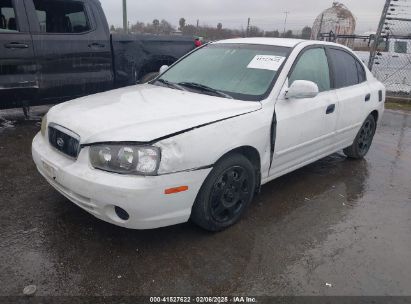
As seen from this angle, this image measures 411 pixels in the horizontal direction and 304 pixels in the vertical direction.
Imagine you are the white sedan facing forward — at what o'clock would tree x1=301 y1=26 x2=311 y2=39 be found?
The tree is roughly at 5 o'clock from the white sedan.

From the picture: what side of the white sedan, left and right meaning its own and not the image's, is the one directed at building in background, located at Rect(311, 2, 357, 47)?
back

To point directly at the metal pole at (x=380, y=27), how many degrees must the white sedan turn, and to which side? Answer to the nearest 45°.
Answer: approximately 180°

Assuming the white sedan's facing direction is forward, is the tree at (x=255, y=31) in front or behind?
behind

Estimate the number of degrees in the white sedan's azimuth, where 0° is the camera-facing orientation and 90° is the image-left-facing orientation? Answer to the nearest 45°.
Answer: approximately 45°

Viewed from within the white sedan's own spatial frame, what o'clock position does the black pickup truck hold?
The black pickup truck is roughly at 3 o'clock from the white sedan.
